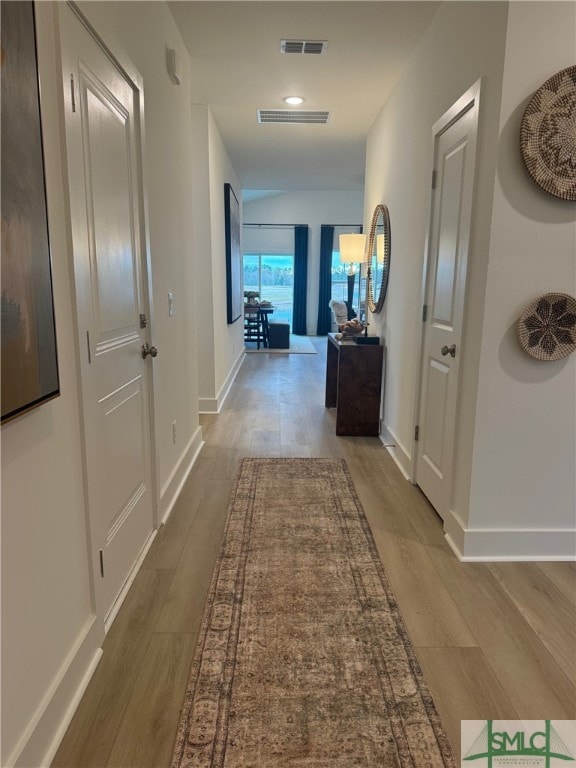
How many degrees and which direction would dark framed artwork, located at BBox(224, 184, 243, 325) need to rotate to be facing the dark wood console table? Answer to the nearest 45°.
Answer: approximately 45° to its right

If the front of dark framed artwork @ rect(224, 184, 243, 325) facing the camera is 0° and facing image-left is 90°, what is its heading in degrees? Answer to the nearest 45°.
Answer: approximately 270°

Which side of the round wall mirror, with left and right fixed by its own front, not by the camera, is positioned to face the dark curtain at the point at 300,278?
right

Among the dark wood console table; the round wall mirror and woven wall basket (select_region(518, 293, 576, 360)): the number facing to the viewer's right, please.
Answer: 0

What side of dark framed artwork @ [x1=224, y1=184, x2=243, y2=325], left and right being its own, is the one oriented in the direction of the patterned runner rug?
right

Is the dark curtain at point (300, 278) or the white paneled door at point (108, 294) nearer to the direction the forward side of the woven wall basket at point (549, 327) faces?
the white paneled door

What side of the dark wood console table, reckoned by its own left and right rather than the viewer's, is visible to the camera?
left

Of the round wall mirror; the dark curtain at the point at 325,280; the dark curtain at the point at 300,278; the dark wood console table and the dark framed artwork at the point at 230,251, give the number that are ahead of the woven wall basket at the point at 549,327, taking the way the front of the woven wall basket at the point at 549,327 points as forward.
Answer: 0

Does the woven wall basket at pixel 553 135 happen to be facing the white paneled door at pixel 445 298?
no

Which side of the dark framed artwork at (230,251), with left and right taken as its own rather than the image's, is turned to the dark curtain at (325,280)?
left

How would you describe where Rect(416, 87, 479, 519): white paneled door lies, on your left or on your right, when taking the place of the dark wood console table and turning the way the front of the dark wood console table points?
on your left

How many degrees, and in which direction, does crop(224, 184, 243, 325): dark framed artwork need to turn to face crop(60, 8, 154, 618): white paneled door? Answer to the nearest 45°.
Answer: approximately 90° to its right

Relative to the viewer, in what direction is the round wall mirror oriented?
to the viewer's left
